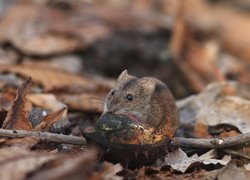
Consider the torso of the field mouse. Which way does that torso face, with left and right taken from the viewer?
facing the viewer and to the left of the viewer

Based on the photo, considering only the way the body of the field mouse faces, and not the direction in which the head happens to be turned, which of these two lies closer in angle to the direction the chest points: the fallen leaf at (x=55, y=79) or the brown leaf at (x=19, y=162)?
the brown leaf

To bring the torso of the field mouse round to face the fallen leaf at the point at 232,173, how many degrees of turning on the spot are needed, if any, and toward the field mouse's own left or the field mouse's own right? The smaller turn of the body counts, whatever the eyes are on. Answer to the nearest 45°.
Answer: approximately 90° to the field mouse's own left

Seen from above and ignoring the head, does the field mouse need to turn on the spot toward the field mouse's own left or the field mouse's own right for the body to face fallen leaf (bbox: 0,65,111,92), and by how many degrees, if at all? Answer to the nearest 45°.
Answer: approximately 90° to the field mouse's own right

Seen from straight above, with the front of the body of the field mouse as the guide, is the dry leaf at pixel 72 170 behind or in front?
in front

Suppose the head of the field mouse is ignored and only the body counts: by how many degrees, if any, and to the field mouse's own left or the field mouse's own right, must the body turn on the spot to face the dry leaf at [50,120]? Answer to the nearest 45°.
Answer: approximately 45° to the field mouse's own right

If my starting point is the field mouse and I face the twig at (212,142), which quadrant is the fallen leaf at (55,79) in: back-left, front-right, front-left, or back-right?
back-left

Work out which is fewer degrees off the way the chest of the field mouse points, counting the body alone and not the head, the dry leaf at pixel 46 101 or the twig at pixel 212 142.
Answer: the dry leaf

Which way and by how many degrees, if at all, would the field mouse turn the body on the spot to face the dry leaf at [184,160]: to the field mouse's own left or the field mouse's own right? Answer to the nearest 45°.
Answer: approximately 90° to the field mouse's own left

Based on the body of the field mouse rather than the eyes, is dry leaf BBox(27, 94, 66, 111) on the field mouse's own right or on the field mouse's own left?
on the field mouse's own right

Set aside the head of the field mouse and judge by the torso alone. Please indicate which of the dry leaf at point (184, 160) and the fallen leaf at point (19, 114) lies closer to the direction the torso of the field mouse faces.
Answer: the fallen leaf

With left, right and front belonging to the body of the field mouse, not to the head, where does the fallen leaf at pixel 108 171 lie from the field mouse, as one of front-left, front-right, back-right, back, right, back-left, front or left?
front-left

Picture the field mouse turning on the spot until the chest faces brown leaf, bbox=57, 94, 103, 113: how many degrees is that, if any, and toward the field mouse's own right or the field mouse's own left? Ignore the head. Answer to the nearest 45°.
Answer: approximately 90° to the field mouse's own right
